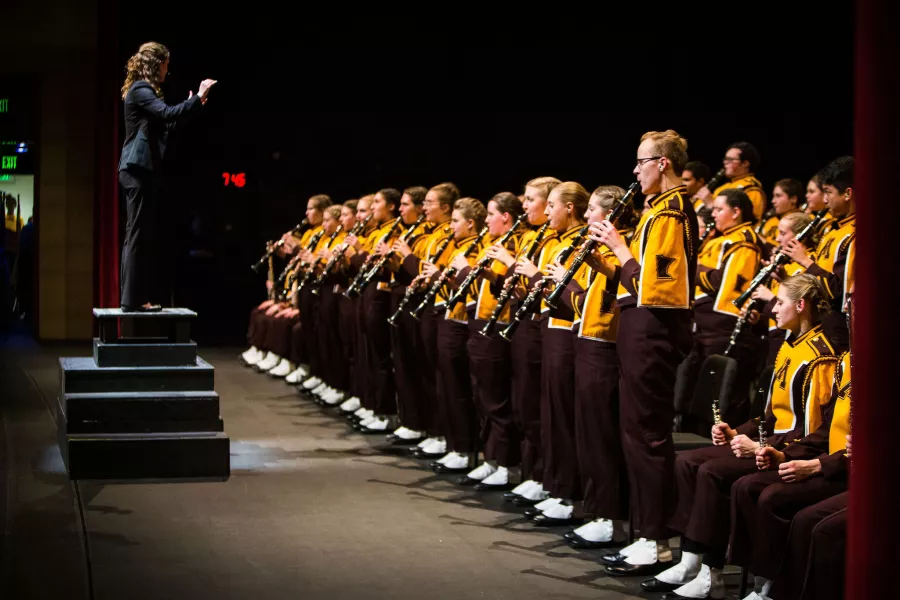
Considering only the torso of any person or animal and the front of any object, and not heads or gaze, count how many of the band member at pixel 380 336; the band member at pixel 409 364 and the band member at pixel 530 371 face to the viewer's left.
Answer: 3

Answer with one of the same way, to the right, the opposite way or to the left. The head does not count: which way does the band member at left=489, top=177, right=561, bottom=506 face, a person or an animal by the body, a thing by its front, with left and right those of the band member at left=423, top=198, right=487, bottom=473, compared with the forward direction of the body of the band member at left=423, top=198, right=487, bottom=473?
the same way

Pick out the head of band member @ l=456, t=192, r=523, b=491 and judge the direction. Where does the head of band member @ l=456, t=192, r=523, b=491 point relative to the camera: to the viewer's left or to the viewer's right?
to the viewer's left

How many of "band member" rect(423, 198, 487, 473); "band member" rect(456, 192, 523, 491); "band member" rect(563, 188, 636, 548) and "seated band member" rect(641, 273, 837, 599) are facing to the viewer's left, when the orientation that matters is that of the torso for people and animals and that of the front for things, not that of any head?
4

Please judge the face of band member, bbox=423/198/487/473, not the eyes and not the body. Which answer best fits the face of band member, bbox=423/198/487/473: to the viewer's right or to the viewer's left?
to the viewer's left

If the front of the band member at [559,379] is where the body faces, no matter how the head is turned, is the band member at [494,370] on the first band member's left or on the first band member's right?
on the first band member's right

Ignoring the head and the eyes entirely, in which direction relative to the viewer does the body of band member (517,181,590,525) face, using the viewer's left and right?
facing to the left of the viewer

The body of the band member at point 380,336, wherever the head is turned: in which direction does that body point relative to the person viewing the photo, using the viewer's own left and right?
facing to the left of the viewer

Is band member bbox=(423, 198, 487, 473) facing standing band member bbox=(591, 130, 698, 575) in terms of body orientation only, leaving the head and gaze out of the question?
no

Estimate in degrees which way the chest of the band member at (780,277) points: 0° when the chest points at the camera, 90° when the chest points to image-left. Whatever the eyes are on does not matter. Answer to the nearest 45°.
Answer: approximately 90°

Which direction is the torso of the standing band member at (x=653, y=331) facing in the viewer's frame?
to the viewer's left

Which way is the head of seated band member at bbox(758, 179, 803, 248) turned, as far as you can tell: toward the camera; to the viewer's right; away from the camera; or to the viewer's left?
to the viewer's left

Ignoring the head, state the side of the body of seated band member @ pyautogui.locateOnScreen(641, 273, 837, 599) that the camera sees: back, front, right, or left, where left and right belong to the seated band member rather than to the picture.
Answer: left

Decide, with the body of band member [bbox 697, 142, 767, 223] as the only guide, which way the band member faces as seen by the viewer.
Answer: to the viewer's left

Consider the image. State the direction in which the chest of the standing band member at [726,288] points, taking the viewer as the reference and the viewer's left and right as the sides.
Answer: facing to the left of the viewer

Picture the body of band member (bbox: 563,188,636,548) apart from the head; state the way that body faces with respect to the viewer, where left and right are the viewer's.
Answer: facing to the left of the viewer

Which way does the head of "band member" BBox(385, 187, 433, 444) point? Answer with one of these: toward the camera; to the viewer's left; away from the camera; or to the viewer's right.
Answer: to the viewer's left
